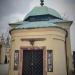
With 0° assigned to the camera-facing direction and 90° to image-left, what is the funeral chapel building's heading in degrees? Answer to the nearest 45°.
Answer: approximately 0°
